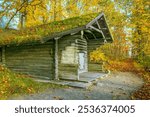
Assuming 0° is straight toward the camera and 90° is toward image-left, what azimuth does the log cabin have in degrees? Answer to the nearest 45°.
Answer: approximately 315°
